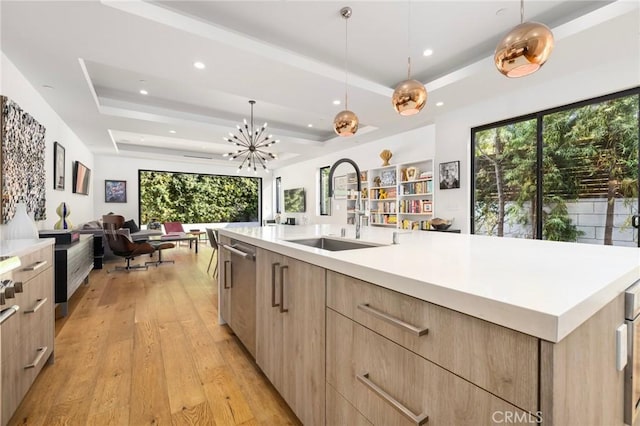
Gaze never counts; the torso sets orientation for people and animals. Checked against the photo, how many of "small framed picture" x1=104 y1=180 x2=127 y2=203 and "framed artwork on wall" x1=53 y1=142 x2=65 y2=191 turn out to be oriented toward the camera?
1

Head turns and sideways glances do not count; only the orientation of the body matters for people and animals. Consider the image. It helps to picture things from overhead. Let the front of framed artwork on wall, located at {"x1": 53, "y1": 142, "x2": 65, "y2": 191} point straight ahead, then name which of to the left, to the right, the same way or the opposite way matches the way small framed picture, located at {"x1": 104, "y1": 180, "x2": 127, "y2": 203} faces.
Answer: to the right

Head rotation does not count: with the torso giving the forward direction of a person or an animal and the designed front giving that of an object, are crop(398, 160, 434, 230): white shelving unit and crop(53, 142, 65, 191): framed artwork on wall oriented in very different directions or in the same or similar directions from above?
very different directions

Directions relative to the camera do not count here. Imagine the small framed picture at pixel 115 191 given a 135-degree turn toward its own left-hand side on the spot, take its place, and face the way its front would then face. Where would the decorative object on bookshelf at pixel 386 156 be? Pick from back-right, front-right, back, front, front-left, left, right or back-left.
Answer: right

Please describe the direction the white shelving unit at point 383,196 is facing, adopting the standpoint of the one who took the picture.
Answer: facing the viewer and to the left of the viewer

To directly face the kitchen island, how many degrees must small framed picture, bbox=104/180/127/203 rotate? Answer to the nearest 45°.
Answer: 0° — it already faces it

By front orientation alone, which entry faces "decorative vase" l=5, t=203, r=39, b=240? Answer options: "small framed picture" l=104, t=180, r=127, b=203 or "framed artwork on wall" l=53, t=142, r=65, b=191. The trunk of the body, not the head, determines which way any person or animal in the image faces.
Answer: the small framed picture

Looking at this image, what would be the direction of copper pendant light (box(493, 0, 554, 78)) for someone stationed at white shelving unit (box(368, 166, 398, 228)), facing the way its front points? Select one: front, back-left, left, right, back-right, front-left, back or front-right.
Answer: front-left

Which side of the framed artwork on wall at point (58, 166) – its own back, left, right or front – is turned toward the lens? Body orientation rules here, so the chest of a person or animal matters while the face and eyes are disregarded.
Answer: right

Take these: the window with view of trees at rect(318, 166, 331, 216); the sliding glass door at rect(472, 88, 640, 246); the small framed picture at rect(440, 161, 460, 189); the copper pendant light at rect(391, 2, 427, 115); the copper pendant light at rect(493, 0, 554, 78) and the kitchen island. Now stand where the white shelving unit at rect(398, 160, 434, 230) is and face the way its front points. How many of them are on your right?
1

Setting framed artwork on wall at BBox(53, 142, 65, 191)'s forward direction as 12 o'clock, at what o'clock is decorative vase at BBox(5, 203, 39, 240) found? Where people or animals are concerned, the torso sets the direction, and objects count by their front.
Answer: The decorative vase is roughly at 3 o'clock from the framed artwork on wall.

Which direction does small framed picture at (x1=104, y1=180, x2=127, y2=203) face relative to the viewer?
toward the camera

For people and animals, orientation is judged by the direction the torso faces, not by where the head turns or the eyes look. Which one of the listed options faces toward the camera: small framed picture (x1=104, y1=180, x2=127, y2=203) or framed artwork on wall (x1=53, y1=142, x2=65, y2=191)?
the small framed picture

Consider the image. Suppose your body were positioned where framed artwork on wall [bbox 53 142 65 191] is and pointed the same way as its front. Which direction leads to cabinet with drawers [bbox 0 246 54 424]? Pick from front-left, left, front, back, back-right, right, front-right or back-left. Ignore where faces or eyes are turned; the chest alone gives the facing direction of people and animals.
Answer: right

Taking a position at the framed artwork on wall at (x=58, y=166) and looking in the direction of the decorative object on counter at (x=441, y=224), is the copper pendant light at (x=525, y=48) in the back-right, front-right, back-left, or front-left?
front-right

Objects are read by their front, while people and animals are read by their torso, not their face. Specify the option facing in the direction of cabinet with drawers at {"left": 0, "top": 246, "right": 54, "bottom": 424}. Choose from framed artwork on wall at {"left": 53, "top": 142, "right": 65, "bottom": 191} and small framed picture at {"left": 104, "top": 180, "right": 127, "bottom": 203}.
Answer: the small framed picture

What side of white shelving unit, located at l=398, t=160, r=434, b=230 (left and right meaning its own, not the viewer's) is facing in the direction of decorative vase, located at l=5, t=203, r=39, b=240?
front

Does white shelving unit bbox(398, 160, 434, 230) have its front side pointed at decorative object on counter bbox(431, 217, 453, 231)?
no
